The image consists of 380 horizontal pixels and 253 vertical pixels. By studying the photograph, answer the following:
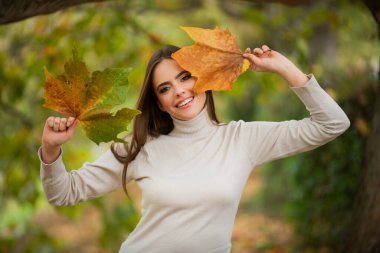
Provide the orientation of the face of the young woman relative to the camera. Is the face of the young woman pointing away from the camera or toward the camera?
toward the camera

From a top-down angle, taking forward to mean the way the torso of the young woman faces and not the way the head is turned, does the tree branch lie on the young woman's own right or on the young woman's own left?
on the young woman's own right

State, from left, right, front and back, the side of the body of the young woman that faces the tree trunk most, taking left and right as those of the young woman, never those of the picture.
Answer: back

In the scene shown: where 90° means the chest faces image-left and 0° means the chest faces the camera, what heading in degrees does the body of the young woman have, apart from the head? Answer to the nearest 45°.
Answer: approximately 0°
